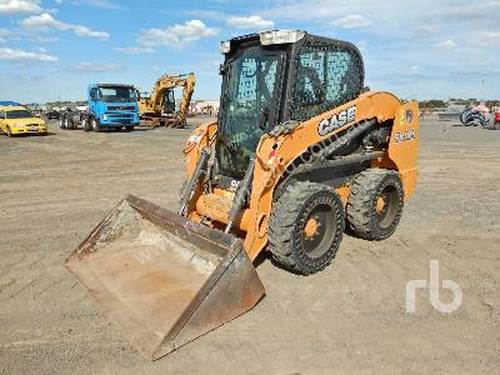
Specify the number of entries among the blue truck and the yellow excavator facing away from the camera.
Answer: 0

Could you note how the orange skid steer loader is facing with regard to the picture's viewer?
facing the viewer and to the left of the viewer

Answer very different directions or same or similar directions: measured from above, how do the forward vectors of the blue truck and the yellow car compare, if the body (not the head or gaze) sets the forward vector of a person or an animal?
same or similar directions

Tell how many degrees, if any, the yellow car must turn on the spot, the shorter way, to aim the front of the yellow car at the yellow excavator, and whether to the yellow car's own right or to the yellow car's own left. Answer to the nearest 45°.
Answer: approximately 45° to the yellow car's own left

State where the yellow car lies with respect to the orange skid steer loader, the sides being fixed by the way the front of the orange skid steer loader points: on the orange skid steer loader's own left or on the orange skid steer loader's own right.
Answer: on the orange skid steer loader's own right

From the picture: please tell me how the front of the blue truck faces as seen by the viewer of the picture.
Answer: facing the viewer and to the right of the viewer

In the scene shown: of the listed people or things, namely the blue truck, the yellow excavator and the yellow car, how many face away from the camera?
0

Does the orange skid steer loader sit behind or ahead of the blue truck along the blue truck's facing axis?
ahead

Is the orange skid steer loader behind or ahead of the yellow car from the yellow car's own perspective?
ahead

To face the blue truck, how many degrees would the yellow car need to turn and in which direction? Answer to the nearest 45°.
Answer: approximately 45° to its left

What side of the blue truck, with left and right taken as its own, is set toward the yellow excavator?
left
